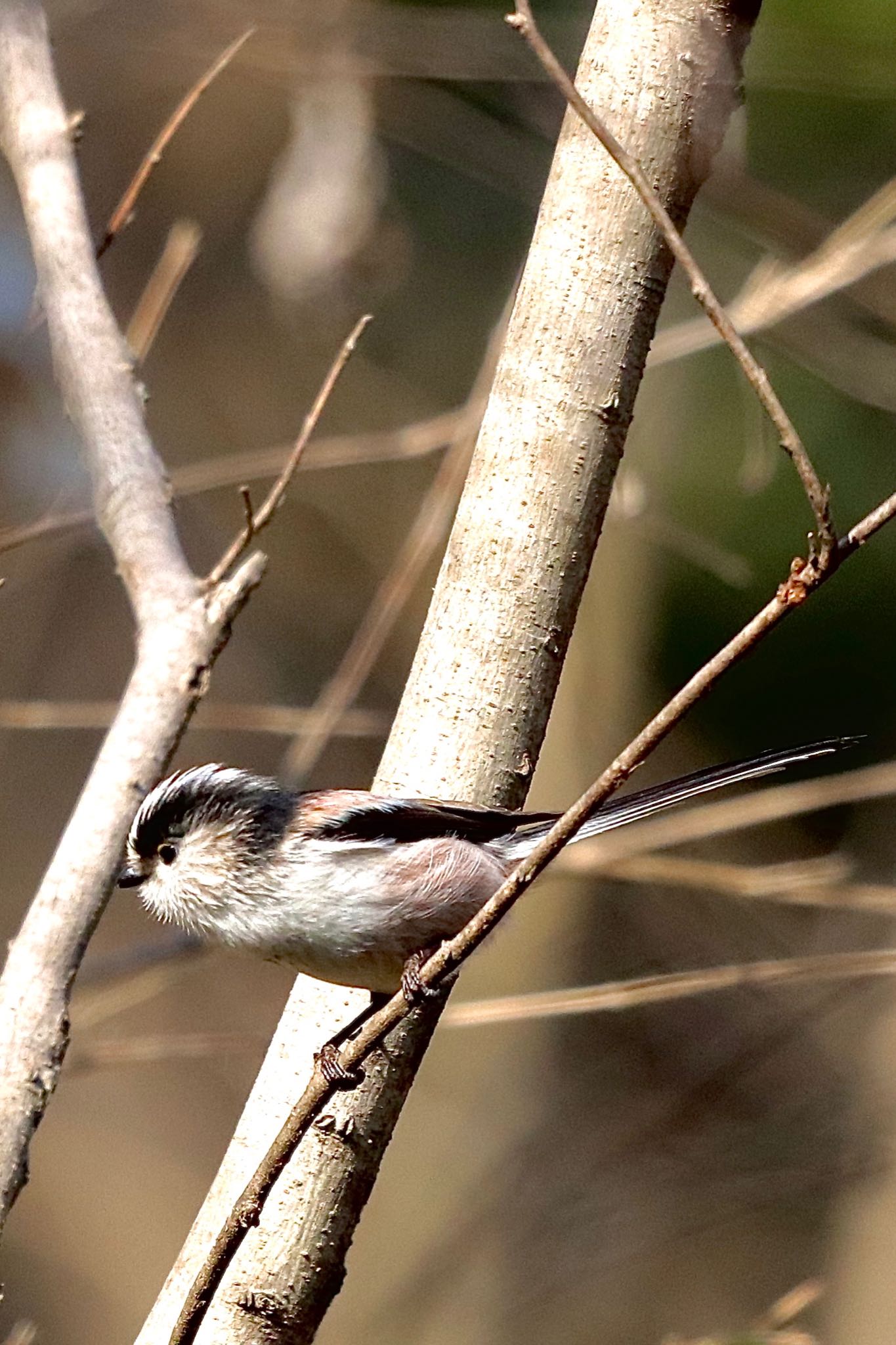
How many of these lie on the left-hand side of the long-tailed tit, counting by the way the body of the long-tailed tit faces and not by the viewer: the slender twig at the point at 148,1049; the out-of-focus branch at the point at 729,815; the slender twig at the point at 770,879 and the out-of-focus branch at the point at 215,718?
0

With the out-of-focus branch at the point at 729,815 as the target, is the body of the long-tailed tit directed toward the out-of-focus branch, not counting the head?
no

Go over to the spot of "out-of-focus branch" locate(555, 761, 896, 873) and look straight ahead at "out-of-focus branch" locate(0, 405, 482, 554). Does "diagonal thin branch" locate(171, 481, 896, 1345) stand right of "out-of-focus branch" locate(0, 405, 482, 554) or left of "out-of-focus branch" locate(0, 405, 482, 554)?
left

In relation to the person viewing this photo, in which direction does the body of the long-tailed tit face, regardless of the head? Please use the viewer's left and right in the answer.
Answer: facing to the left of the viewer

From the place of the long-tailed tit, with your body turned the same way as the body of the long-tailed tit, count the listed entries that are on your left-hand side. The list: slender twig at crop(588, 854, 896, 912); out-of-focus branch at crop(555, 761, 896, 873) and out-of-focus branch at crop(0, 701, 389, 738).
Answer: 0

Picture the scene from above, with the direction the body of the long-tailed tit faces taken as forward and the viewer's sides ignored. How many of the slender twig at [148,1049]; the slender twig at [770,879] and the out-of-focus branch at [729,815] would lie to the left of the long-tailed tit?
0
